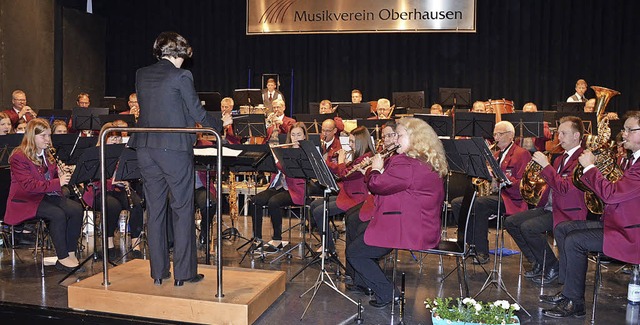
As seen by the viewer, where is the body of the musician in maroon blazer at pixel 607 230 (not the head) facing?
to the viewer's left

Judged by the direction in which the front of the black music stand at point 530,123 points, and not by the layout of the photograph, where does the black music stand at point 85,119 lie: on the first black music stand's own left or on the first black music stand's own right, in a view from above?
on the first black music stand's own left

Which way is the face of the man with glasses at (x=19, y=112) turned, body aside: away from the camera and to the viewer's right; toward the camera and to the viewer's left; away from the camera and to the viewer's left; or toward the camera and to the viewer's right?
toward the camera and to the viewer's right

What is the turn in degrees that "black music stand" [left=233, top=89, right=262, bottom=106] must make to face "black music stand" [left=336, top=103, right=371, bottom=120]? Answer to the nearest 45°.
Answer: approximately 135° to its right

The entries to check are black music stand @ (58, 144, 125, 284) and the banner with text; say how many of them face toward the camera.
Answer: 1

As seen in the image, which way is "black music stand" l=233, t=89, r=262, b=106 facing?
away from the camera

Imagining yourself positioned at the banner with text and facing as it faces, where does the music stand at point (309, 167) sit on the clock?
The music stand is roughly at 12 o'clock from the banner with text.

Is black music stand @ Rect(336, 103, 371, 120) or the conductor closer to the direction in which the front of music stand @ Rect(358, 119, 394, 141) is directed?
the black music stand

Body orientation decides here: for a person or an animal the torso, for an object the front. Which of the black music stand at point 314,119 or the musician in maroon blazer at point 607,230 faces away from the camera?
the black music stand

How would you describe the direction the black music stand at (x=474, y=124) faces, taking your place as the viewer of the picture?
facing away from the viewer

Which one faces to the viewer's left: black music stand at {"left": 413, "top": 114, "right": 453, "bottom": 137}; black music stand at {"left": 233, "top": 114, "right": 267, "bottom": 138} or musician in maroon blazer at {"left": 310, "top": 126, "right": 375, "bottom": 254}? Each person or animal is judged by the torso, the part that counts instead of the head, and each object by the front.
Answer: the musician in maroon blazer
